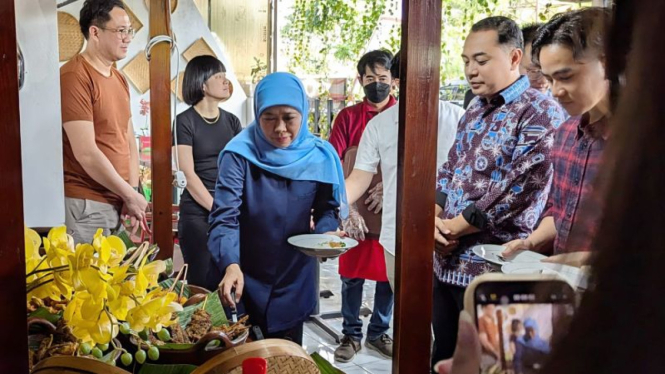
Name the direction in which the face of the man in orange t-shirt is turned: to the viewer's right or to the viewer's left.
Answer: to the viewer's right

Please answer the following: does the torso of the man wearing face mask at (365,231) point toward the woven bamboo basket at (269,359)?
yes

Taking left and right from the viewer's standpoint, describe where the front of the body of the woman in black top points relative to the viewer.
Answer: facing the viewer and to the right of the viewer

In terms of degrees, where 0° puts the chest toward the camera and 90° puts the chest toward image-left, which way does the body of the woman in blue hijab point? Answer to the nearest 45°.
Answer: approximately 0°

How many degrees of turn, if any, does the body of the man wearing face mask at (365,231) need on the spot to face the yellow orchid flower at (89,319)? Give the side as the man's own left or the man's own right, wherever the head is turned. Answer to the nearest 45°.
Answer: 0° — they already face it

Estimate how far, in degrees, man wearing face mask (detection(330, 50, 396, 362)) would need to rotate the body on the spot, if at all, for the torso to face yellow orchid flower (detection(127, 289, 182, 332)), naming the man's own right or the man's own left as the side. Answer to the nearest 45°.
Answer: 0° — they already face it

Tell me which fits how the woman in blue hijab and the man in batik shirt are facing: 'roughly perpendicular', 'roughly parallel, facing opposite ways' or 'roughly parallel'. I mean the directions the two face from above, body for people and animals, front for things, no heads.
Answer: roughly perpendicular

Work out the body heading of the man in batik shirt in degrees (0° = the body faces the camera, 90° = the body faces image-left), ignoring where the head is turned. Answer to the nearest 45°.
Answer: approximately 45°

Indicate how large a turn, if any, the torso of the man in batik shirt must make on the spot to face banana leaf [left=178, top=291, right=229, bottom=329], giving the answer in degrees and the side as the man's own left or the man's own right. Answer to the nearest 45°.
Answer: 0° — they already face it

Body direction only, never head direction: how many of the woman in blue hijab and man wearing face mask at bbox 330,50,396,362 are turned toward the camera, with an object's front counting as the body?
2
